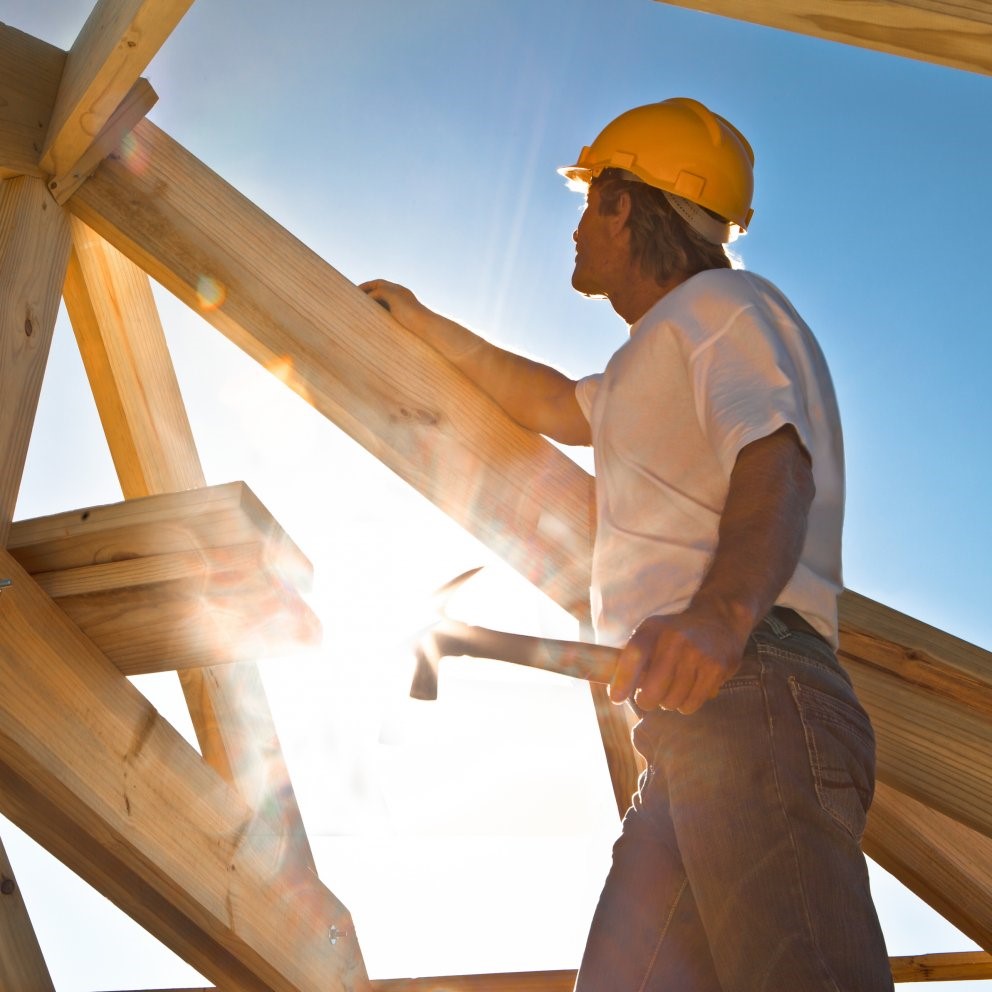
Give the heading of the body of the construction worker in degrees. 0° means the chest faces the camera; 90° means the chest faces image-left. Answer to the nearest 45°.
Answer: approximately 90°

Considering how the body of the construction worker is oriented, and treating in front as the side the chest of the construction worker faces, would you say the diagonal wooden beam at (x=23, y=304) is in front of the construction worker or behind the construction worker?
in front
